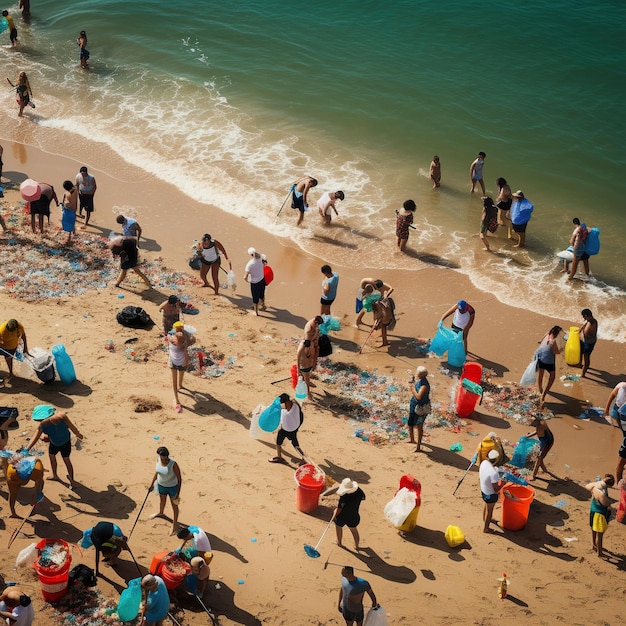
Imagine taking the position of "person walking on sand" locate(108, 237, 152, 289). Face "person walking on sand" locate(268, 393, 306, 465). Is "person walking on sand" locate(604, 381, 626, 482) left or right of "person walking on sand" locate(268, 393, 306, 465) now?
left

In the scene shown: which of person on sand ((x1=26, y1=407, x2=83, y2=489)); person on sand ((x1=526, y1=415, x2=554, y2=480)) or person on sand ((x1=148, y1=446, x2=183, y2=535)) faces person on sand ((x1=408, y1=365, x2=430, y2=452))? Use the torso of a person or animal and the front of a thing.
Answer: person on sand ((x1=526, y1=415, x2=554, y2=480))

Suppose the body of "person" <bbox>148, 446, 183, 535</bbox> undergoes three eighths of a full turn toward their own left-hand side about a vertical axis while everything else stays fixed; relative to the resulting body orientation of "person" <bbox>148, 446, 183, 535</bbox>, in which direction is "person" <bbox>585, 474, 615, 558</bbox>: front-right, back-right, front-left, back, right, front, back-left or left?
front

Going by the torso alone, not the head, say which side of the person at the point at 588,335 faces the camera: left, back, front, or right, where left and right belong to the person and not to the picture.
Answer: left

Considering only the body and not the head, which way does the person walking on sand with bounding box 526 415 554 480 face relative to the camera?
to the viewer's left

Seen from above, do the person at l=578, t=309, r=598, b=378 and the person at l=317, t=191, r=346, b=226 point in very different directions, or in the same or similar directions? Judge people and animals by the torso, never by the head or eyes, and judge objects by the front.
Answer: very different directions

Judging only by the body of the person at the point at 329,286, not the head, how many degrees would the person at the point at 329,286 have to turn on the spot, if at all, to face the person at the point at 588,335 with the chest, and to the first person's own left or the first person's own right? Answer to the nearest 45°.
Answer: approximately 135° to the first person's own left
